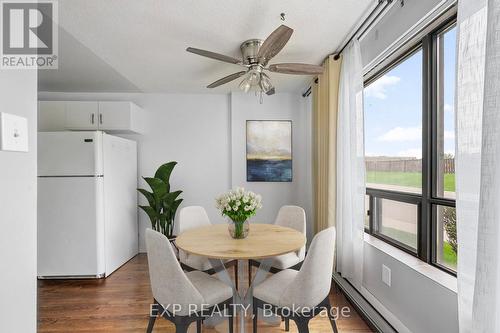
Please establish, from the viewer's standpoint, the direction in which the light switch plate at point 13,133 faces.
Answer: facing the viewer and to the right of the viewer

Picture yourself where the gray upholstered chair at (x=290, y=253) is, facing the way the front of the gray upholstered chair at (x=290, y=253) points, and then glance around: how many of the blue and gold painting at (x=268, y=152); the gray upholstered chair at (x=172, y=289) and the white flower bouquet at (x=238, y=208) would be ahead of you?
2

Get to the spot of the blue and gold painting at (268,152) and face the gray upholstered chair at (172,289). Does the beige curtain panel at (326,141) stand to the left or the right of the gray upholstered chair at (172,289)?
left

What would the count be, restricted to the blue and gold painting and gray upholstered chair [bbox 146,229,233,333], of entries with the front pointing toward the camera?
1

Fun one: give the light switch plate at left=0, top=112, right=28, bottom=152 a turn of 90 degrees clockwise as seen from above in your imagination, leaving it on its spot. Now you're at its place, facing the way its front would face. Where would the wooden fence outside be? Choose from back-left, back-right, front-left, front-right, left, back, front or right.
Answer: back-left

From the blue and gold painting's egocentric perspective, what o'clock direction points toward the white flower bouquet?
The white flower bouquet is roughly at 12 o'clock from the blue and gold painting.

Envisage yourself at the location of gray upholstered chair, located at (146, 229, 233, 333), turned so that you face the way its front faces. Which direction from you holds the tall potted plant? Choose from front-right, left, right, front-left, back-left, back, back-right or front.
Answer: front-left

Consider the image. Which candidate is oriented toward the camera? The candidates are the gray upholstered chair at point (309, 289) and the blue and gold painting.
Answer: the blue and gold painting

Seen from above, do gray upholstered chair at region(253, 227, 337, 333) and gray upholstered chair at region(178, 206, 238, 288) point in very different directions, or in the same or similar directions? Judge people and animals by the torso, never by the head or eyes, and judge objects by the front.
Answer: very different directions

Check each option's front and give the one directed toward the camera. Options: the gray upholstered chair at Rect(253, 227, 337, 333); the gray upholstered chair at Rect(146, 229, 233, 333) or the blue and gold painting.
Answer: the blue and gold painting

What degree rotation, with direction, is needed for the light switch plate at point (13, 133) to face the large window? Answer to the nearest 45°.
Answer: approximately 45° to its left

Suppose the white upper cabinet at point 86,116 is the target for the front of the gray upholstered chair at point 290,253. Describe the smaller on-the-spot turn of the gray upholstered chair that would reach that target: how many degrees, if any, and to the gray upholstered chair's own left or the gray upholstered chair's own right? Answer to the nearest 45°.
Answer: approximately 45° to the gray upholstered chair's own right

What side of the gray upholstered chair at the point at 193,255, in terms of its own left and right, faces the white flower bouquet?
front

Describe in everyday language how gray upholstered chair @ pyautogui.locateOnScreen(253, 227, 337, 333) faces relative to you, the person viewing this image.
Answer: facing away from the viewer and to the left of the viewer

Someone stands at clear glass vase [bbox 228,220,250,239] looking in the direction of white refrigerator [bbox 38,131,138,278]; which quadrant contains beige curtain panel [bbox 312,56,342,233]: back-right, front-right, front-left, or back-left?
back-right

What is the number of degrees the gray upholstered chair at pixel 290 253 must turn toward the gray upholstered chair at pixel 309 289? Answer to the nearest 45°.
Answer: approximately 45° to its left
